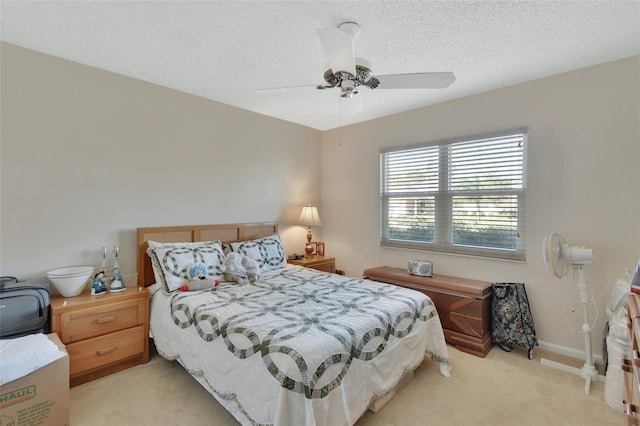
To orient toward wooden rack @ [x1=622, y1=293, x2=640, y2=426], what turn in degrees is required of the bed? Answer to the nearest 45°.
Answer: approximately 45° to its left

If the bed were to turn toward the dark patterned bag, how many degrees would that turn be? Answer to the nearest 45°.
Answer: approximately 45° to its left

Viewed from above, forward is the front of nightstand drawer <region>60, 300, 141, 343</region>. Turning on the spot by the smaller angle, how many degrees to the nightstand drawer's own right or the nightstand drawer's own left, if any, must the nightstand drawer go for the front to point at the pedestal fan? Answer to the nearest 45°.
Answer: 0° — it already faces it

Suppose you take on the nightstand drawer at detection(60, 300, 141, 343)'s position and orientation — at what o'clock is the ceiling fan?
The ceiling fan is roughly at 12 o'clock from the nightstand drawer.

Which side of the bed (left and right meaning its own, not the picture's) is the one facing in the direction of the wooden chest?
left

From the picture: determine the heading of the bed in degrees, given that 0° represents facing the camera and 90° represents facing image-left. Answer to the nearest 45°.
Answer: approximately 315°

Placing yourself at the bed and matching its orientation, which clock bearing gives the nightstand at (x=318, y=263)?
The nightstand is roughly at 8 o'clock from the bed.

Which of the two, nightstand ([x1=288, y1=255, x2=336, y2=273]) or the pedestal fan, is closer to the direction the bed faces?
the pedestal fan

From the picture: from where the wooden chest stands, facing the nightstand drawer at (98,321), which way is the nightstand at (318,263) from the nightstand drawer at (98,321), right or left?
right
